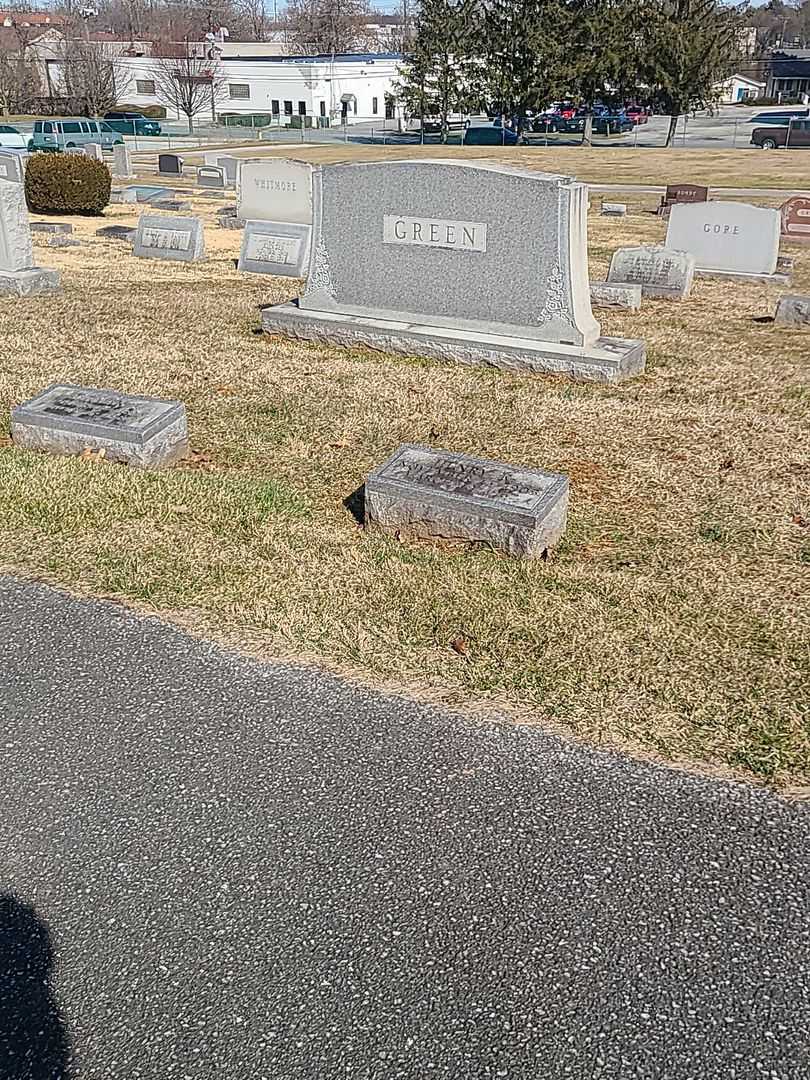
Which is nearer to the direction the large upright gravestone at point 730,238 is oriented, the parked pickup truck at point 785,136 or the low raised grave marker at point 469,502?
the low raised grave marker

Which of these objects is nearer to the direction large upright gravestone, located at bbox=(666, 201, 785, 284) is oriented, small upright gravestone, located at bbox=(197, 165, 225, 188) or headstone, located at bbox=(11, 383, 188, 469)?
the headstone

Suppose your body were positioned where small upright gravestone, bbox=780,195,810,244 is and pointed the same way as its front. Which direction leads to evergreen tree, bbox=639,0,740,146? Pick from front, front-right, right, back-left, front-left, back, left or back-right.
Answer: back

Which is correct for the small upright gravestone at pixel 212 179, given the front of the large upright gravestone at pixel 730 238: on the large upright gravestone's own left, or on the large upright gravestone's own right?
on the large upright gravestone's own right

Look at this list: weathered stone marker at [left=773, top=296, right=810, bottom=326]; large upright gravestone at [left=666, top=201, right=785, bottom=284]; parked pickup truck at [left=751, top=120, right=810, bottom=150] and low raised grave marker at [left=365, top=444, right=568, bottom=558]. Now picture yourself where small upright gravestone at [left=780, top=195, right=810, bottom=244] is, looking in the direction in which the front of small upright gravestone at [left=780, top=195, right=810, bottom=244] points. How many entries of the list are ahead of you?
3

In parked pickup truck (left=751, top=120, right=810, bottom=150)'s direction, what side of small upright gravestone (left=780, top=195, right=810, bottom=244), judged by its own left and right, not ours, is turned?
back

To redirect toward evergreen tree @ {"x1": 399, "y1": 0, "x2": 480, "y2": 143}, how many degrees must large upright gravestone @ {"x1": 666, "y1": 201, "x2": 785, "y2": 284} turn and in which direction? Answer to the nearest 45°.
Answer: approximately 180°

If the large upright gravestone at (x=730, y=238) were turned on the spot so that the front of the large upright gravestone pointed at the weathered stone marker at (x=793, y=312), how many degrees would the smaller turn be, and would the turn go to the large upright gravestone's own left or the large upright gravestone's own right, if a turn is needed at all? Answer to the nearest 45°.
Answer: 0° — it already faces it

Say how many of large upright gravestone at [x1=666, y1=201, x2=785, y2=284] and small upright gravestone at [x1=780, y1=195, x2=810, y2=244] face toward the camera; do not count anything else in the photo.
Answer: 2

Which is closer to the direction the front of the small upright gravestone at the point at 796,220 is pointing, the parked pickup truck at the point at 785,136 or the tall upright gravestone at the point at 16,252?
the tall upright gravestone

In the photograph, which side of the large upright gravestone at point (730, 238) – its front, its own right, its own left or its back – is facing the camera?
front

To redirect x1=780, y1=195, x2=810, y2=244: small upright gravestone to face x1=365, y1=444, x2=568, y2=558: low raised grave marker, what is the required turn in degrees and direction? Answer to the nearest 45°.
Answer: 0° — it already faces it

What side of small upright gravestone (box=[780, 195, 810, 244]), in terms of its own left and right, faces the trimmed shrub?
right

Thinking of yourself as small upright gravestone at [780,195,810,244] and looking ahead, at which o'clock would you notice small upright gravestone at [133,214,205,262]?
small upright gravestone at [133,214,205,262] is roughly at 2 o'clock from small upright gravestone at [780,195,810,244].

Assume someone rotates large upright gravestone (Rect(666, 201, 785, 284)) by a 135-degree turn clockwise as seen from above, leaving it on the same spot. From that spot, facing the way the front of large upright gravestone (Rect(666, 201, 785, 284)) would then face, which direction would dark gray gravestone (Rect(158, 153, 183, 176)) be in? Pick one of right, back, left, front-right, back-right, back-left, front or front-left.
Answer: front

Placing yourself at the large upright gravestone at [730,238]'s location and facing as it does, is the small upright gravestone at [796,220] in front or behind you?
behind

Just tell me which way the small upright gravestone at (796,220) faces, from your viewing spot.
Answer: facing the viewer
